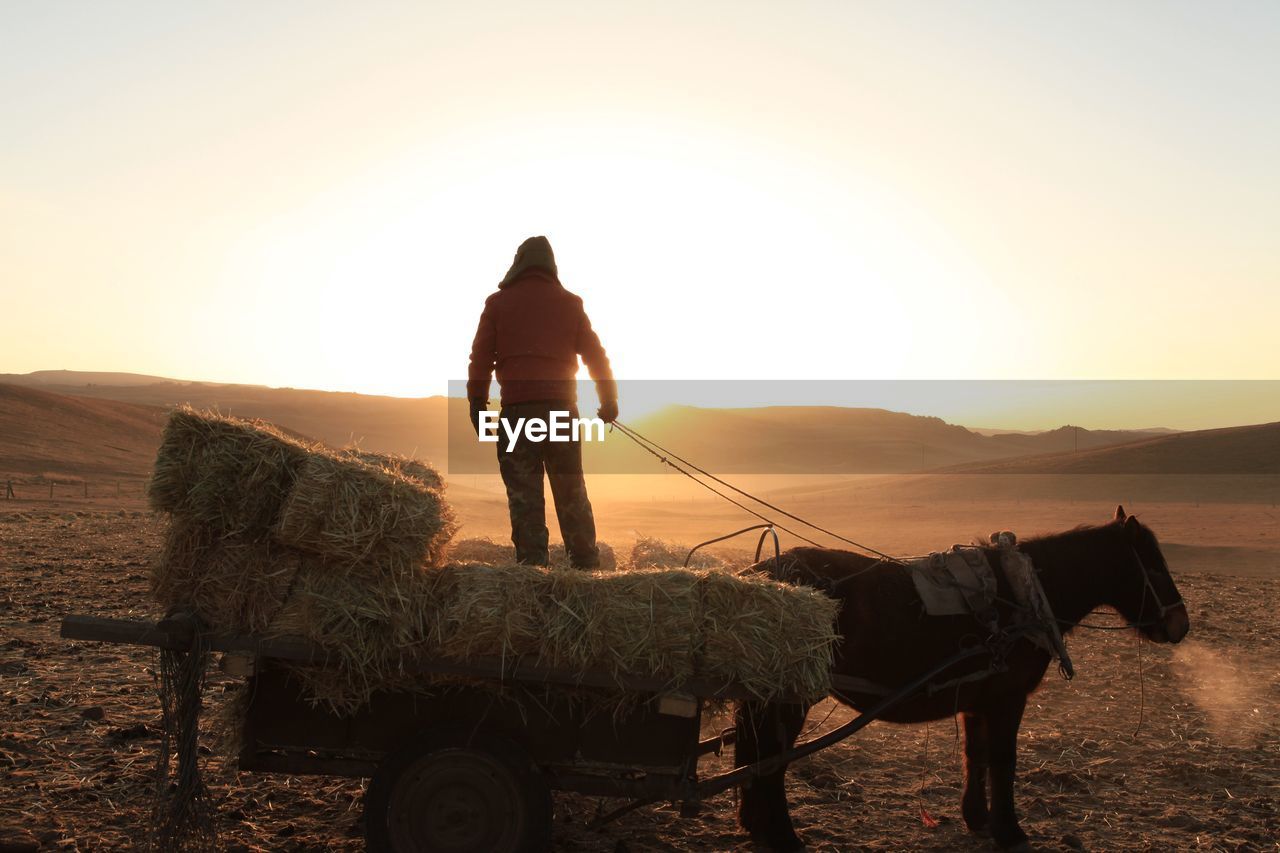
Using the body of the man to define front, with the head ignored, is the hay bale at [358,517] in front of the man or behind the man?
behind

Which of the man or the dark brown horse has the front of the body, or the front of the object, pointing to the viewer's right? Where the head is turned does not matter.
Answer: the dark brown horse

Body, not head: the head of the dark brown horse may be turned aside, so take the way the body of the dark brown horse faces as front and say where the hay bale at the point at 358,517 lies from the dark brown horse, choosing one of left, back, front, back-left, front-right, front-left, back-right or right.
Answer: back-right

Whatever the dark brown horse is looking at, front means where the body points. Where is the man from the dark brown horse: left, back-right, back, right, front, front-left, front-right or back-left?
back

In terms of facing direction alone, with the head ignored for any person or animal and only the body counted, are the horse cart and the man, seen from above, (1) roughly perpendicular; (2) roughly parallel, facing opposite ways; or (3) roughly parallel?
roughly perpendicular

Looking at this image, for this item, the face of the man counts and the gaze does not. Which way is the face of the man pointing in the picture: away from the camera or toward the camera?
away from the camera

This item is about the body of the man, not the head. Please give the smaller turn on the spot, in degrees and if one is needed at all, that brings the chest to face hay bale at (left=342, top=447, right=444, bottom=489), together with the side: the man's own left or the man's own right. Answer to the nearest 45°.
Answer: approximately 135° to the man's own left

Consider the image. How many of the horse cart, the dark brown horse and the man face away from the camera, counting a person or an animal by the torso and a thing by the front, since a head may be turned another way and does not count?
1

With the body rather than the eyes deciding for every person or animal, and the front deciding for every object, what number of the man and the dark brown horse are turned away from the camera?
1

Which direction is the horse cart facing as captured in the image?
to the viewer's right

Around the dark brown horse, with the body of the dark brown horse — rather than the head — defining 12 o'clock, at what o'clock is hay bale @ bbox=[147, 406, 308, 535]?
The hay bale is roughly at 5 o'clock from the dark brown horse.

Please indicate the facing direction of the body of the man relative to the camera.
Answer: away from the camera

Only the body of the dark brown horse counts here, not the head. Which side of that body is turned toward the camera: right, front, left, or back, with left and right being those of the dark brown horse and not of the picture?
right
